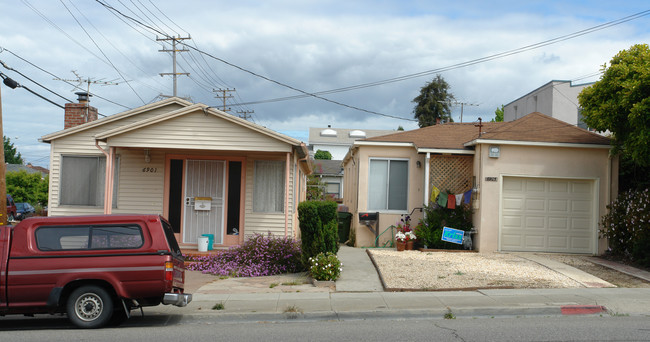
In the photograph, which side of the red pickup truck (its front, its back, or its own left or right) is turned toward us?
left

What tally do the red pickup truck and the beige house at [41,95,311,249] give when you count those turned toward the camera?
1

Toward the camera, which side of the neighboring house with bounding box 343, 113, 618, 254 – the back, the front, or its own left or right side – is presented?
front

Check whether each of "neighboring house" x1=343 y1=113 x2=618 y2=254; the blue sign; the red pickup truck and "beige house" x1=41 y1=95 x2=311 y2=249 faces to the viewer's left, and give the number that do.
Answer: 1

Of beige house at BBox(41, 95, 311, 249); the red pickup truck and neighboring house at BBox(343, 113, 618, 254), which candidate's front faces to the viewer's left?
the red pickup truck

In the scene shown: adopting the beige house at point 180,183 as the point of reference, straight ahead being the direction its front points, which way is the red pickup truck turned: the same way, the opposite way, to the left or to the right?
to the right

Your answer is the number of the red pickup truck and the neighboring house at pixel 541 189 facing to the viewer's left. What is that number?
1

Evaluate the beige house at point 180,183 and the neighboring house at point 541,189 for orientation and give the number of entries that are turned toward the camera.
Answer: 2

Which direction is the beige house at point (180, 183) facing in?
toward the camera

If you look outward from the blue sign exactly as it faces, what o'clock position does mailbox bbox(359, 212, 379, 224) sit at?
The mailbox is roughly at 4 o'clock from the blue sign.

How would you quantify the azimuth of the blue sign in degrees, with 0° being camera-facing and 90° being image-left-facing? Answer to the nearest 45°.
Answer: approximately 0°

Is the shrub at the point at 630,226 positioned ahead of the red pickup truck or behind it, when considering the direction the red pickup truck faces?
behind

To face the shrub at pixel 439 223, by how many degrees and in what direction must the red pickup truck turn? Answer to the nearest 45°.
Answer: approximately 135° to its right

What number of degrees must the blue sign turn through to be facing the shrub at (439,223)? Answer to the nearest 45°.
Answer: approximately 135° to its right

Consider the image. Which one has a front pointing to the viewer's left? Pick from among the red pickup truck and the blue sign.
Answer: the red pickup truck
